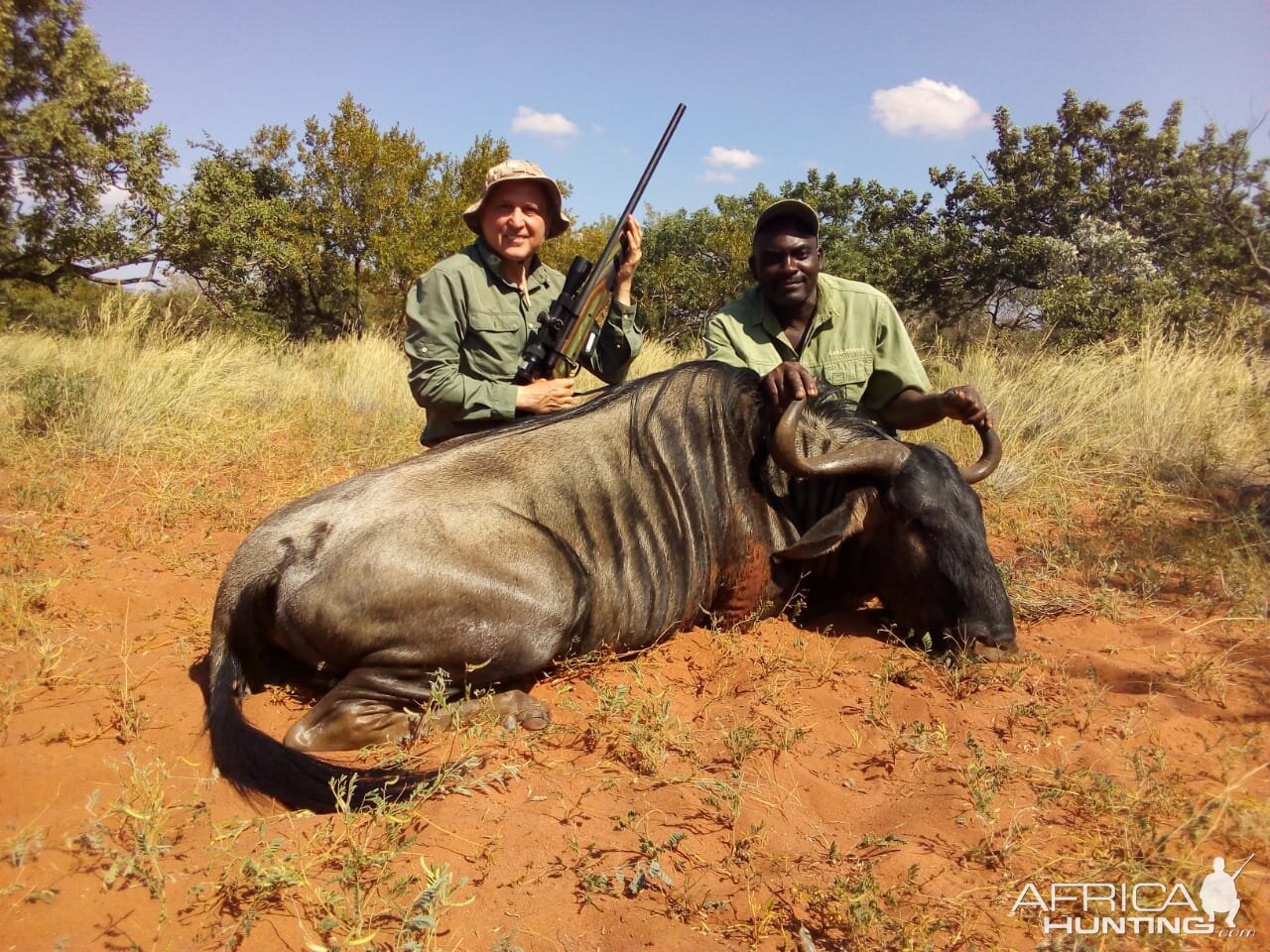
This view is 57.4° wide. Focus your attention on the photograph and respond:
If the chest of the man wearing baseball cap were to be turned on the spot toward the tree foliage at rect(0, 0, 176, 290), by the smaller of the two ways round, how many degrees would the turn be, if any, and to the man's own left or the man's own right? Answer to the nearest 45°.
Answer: approximately 135° to the man's own right

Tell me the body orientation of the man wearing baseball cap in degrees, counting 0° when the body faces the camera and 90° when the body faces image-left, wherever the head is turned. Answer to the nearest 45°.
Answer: approximately 0°

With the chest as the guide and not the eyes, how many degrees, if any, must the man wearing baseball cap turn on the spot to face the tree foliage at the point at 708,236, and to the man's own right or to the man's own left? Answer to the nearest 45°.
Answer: approximately 180°

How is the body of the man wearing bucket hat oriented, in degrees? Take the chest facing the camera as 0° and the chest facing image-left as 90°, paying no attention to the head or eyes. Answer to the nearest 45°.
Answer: approximately 315°

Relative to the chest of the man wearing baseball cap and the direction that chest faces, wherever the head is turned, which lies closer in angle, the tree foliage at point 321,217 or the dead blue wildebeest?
the dead blue wildebeest

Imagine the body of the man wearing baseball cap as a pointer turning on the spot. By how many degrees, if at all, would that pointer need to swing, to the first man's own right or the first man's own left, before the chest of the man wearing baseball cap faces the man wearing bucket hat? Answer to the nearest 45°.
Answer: approximately 45° to the first man's own right

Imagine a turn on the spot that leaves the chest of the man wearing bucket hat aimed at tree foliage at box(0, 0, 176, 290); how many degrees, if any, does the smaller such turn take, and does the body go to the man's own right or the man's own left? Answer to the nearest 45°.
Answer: approximately 180°
